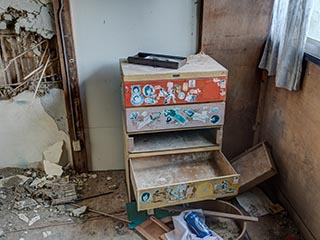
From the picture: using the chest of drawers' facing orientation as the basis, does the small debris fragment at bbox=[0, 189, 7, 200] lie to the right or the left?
on its right

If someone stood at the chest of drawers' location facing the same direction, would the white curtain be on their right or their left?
on their left

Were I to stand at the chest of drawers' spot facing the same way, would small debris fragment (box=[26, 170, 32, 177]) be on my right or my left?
on my right

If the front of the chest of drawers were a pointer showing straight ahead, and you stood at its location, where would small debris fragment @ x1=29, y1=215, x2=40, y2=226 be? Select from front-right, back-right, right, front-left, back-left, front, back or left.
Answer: right

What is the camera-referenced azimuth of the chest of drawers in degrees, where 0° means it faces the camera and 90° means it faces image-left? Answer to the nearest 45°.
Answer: approximately 0°

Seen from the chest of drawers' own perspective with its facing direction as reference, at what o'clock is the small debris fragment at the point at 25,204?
The small debris fragment is roughly at 3 o'clock from the chest of drawers.

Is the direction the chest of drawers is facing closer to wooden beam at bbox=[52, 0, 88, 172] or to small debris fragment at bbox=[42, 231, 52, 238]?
the small debris fragment

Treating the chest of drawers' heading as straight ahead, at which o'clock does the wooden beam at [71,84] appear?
The wooden beam is roughly at 4 o'clock from the chest of drawers.

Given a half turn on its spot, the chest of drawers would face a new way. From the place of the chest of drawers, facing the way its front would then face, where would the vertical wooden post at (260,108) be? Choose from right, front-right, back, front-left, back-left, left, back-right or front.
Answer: front-right

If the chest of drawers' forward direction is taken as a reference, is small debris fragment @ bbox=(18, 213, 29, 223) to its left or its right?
on its right

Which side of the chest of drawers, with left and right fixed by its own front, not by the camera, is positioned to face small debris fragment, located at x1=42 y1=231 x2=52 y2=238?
right

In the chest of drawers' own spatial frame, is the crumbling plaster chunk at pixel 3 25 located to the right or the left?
on its right

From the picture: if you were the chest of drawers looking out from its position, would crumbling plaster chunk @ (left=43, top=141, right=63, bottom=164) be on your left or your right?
on your right
